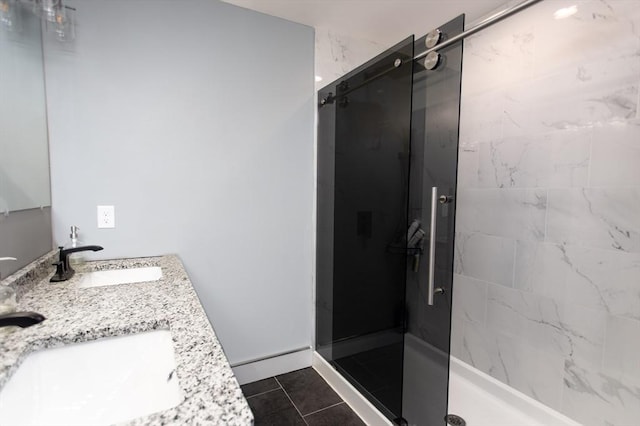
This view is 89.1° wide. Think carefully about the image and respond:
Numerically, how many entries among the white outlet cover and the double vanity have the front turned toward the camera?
1

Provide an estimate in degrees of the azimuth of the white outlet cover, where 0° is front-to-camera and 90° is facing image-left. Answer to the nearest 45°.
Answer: approximately 0°

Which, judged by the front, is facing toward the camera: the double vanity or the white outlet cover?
the white outlet cover

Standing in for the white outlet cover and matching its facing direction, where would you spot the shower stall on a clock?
The shower stall is roughly at 10 o'clock from the white outlet cover.

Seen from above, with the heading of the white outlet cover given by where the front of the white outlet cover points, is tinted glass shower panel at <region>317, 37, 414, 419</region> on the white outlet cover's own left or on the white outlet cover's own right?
on the white outlet cover's own left

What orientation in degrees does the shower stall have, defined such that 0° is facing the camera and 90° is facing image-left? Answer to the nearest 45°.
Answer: approximately 45°

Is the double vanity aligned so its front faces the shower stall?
yes

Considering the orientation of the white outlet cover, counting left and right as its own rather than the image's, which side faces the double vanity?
front

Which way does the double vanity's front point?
to the viewer's right

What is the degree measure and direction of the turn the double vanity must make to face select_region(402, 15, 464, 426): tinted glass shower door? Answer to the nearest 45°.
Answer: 0° — it already faces it

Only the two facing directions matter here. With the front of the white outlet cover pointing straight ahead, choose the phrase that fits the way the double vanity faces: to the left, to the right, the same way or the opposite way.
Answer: to the left

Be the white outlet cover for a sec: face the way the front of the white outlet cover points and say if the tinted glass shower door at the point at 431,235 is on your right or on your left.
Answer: on your left

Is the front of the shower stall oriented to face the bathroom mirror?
yes

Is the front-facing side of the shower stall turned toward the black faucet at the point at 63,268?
yes

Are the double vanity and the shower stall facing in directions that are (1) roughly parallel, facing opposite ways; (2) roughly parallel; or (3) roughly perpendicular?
roughly parallel, facing opposite ways
